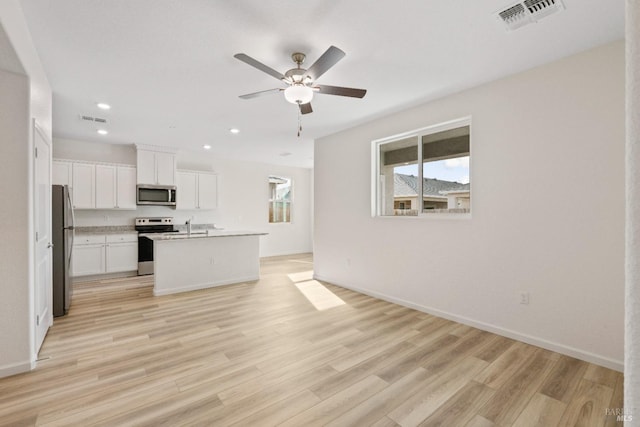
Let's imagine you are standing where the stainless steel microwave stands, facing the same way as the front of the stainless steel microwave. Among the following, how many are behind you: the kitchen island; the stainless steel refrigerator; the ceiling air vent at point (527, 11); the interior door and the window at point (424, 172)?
0

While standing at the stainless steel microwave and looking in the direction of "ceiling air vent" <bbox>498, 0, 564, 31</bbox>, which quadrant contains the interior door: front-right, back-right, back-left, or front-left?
front-right

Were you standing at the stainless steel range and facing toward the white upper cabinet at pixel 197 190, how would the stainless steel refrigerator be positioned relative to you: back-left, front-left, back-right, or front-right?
back-right

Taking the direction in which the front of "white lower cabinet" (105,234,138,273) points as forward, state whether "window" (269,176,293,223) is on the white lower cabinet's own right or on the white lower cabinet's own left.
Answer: on the white lower cabinet's own left

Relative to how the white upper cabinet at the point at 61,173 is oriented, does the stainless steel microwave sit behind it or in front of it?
in front

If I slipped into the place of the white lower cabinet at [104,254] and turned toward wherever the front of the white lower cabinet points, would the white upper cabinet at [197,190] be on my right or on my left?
on my left

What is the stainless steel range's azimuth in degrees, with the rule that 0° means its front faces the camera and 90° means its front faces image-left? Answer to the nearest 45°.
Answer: approximately 0°

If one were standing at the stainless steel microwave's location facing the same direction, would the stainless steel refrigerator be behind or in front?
in front

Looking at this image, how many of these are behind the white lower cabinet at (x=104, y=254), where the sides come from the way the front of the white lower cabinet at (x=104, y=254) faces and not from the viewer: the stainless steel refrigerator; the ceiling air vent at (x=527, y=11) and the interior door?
0

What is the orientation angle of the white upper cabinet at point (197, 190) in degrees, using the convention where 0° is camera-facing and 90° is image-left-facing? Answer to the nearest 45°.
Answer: approximately 0°

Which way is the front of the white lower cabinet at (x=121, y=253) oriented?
toward the camera

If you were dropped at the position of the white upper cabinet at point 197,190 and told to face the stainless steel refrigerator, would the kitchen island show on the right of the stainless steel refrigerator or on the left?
left

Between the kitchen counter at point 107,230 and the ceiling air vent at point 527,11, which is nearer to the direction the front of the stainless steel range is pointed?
the ceiling air vent

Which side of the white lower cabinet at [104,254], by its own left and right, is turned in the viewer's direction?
front
